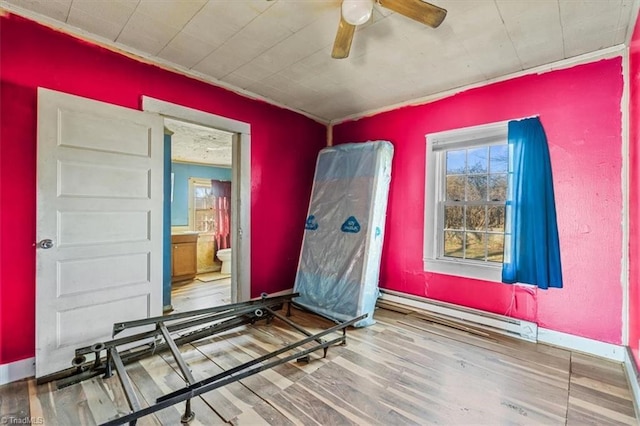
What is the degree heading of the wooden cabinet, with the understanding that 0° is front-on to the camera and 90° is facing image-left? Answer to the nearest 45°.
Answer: approximately 315°

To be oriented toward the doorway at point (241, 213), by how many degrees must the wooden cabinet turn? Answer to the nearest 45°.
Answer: approximately 45° to its right

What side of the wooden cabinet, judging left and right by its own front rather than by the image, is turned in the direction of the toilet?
left

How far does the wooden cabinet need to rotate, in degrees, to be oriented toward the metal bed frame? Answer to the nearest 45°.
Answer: approximately 45° to its right

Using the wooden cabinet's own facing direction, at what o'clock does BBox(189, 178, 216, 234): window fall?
The window is roughly at 8 o'clock from the wooden cabinet.

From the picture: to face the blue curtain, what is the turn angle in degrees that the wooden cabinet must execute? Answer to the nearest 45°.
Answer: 0° — it already faces it

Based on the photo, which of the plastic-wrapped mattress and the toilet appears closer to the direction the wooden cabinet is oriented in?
the plastic-wrapped mattress
